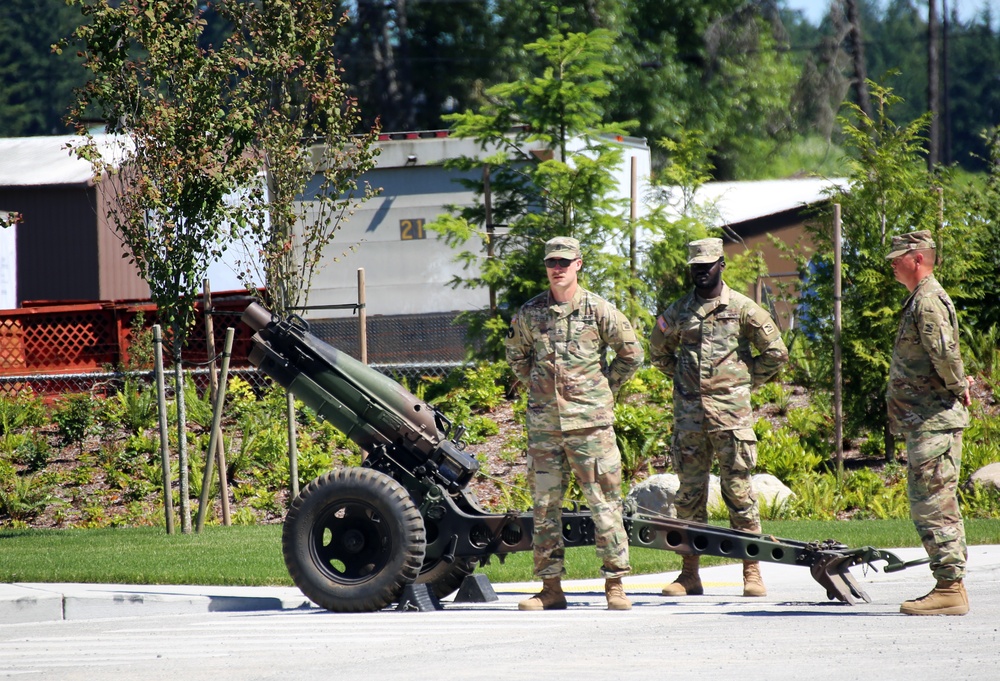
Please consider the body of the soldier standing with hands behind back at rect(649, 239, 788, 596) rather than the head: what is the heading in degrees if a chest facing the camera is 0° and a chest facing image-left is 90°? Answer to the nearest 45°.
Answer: approximately 0°

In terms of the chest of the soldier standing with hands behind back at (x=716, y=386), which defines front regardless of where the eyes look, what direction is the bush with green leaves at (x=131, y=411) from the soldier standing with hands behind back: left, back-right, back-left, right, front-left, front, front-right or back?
back-right

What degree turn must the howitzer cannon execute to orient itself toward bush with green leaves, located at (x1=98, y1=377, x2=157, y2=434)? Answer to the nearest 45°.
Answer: approximately 45° to its right

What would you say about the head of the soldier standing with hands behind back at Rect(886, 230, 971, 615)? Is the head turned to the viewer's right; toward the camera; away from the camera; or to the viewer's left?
to the viewer's left

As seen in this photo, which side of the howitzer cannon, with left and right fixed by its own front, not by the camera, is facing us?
left

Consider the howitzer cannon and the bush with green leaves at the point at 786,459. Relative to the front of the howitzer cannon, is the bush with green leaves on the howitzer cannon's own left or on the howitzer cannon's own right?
on the howitzer cannon's own right

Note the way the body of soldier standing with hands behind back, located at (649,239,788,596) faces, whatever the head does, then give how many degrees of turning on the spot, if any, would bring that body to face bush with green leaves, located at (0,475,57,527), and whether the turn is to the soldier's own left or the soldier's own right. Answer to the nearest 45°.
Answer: approximately 135° to the soldier's own right

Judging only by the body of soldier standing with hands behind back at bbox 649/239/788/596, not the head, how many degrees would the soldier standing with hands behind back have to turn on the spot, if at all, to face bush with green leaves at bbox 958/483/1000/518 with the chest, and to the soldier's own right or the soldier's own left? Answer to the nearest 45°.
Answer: approximately 135° to the soldier's own left

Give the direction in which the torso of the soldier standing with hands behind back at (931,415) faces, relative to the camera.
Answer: to the viewer's left

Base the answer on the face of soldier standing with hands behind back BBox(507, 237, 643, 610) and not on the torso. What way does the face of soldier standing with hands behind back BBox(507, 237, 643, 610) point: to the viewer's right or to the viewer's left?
to the viewer's left

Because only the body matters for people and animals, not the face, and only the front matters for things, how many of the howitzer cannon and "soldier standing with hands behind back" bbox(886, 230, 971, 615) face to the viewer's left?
2

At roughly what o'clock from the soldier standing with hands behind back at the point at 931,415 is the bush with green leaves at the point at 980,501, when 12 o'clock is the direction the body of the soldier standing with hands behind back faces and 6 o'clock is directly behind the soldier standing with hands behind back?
The bush with green leaves is roughly at 3 o'clock from the soldier standing with hands behind back.
